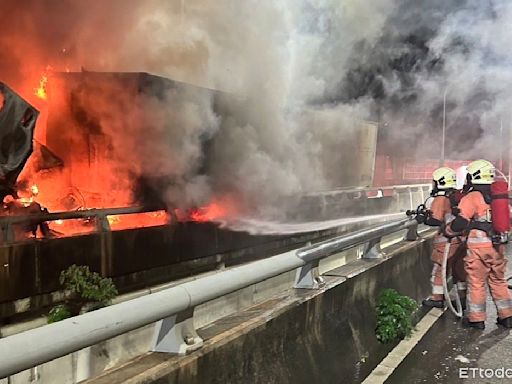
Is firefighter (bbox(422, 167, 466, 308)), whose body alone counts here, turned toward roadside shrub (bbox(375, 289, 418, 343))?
no

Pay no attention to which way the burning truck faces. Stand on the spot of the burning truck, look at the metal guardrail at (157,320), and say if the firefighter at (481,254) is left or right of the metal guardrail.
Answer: left

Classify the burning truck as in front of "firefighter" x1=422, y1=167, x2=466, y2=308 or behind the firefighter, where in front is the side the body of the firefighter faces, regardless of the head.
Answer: in front

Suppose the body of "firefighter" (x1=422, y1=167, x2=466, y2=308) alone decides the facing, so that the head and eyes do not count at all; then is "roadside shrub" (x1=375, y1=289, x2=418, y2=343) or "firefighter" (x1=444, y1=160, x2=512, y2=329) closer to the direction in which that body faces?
the roadside shrub

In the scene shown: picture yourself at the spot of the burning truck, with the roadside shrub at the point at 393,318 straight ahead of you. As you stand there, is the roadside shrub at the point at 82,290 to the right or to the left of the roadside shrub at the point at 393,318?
right

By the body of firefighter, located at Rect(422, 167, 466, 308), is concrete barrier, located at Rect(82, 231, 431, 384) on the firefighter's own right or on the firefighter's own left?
on the firefighter's own left

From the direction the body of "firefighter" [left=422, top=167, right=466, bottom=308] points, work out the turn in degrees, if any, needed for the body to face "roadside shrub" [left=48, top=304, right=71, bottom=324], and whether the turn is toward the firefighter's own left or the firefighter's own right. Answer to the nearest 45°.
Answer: approximately 45° to the firefighter's own left

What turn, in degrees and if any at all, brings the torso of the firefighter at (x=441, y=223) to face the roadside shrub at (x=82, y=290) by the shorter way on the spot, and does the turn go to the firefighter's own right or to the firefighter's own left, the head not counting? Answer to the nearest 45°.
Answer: approximately 45° to the firefighter's own left

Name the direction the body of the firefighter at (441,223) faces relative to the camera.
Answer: to the viewer's left
